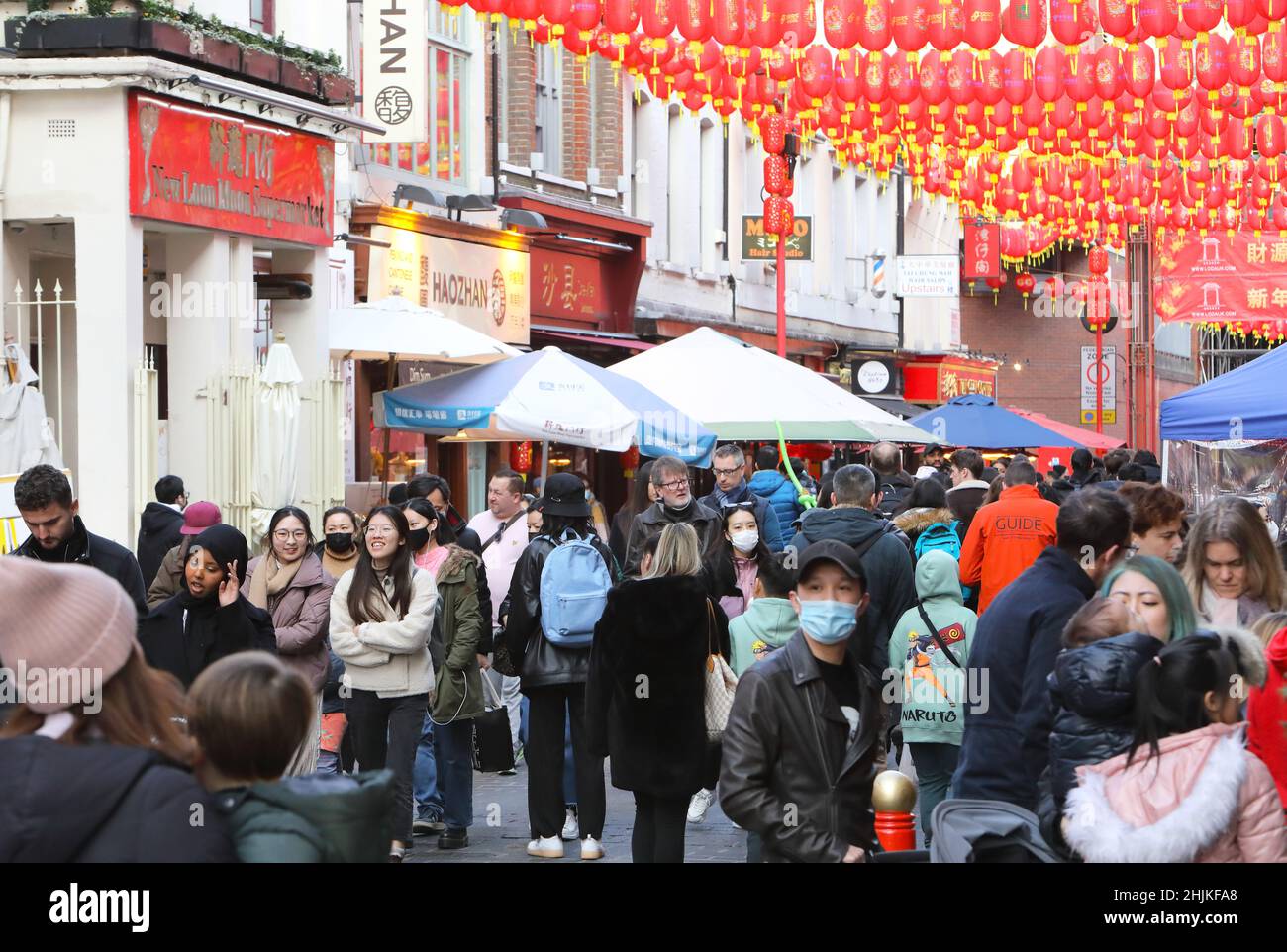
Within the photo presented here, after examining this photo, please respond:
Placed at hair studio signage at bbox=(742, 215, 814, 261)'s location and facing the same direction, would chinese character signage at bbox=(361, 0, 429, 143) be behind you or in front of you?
in front

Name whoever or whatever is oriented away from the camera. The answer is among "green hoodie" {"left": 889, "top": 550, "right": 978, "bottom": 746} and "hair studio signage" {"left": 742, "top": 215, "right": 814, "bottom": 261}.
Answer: the green hoodie

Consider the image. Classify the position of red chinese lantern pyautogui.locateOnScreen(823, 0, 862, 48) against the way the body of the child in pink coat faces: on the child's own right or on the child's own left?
on the child's own left

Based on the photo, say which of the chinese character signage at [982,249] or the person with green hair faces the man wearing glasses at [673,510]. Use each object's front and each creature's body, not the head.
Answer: the chinese character signage

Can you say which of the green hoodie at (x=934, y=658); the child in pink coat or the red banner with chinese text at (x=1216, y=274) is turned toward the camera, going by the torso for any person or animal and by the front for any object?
the red banner with chinese text

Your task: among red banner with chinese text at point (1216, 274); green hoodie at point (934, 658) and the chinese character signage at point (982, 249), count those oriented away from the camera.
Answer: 1

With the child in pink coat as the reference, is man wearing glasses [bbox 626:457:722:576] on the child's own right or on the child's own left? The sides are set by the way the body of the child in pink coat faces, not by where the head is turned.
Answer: on the child's own left

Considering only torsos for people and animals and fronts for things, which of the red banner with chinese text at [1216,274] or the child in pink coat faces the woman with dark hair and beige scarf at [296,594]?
the red banner with chinese text

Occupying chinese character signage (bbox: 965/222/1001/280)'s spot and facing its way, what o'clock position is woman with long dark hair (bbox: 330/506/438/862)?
The woman with long dark hair is roughly at 12 o'clock from the chinese character signage.

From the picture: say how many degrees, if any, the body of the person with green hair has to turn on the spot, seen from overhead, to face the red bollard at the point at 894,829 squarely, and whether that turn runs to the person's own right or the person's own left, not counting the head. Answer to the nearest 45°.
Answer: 0° — they already face it

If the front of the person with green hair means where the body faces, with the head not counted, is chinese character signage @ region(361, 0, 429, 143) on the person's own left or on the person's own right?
on the person's own right

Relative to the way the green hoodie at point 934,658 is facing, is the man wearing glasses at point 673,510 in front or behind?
in front
